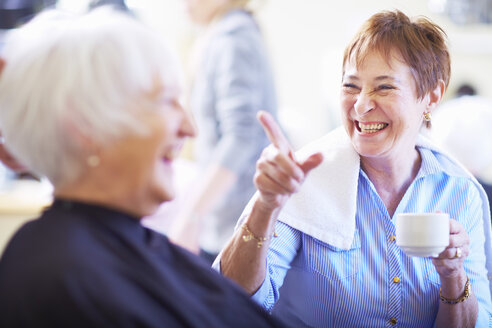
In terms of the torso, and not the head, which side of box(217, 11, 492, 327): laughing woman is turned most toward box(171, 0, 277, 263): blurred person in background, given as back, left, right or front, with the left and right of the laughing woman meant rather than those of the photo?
right

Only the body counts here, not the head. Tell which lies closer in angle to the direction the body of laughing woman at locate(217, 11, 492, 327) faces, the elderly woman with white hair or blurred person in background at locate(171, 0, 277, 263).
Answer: the elderly woman with white hair

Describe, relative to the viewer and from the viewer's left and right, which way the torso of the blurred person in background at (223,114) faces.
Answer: facing to the left of the viewer

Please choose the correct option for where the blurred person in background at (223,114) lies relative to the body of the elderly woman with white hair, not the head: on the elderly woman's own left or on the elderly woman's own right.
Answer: on the elderly woman's own left

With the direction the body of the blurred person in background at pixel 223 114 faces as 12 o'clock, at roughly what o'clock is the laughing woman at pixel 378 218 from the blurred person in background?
The laughing woman is roughly at 8 o'clock from the blurred person in background.

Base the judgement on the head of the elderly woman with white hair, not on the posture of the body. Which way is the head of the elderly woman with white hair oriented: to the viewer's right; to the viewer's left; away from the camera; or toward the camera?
to the viewer's right

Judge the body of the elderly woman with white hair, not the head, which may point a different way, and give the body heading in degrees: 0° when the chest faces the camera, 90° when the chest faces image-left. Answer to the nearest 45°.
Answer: approximately 270°

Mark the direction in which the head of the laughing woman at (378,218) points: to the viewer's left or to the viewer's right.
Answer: to the viewer's left

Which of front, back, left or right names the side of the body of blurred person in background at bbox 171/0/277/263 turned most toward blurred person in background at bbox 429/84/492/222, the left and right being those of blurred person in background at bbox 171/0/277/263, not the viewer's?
back

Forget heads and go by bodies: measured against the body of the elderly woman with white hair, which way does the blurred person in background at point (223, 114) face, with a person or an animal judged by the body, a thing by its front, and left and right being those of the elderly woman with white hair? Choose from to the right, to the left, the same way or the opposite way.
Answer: the opposite way

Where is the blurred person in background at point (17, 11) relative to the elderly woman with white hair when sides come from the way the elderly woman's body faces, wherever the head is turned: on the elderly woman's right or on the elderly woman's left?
on the elderly woman's left

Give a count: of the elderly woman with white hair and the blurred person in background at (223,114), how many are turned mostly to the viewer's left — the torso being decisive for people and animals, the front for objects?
1

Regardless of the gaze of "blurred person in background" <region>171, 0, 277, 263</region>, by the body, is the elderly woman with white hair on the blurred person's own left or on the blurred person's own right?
on the blurred person's own left

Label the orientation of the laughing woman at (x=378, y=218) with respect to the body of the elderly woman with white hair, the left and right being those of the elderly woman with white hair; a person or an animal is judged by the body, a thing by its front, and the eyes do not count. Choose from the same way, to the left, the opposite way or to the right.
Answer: the opposite way
